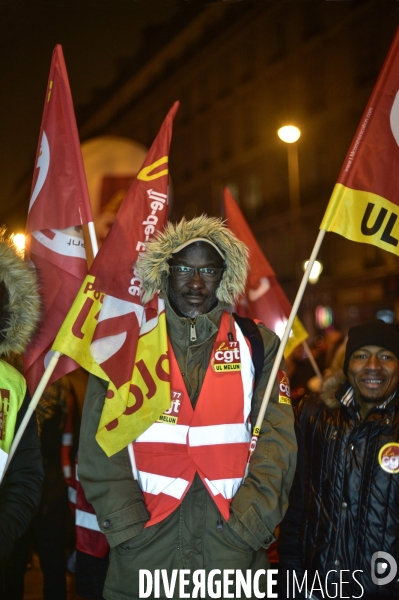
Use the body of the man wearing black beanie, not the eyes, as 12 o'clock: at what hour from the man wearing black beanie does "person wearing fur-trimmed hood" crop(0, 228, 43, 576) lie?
The person wearing fur-trimmed hood is roughly at 2 o'clock from the man wearing black beanie.

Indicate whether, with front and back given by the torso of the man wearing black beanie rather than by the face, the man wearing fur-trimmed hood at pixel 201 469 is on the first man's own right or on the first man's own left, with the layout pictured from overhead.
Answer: on the first man's own right

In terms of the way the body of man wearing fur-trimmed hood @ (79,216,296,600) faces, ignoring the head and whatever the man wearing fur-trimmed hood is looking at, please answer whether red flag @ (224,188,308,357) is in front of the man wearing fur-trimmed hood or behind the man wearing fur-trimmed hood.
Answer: behind

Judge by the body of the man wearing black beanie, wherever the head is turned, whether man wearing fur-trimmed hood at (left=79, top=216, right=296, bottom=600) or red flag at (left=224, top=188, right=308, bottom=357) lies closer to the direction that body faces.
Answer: the man wearing fur-trimmed hood

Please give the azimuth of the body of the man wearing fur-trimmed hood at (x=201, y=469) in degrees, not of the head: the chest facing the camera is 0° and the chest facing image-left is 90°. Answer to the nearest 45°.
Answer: approximately 0°

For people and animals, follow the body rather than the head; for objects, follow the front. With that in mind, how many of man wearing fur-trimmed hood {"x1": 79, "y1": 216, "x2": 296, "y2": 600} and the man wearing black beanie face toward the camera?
2

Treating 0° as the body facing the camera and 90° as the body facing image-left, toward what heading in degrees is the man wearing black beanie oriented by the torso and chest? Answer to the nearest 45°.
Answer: approximately 0°

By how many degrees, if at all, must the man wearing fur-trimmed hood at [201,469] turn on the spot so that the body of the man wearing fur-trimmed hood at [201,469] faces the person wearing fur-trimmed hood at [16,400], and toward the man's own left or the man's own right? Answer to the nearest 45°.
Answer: approximately 90° to the man's own right

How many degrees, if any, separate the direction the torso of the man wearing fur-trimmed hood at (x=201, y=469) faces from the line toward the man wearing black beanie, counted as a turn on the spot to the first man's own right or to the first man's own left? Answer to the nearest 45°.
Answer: approximately 90° to the first man's own left
